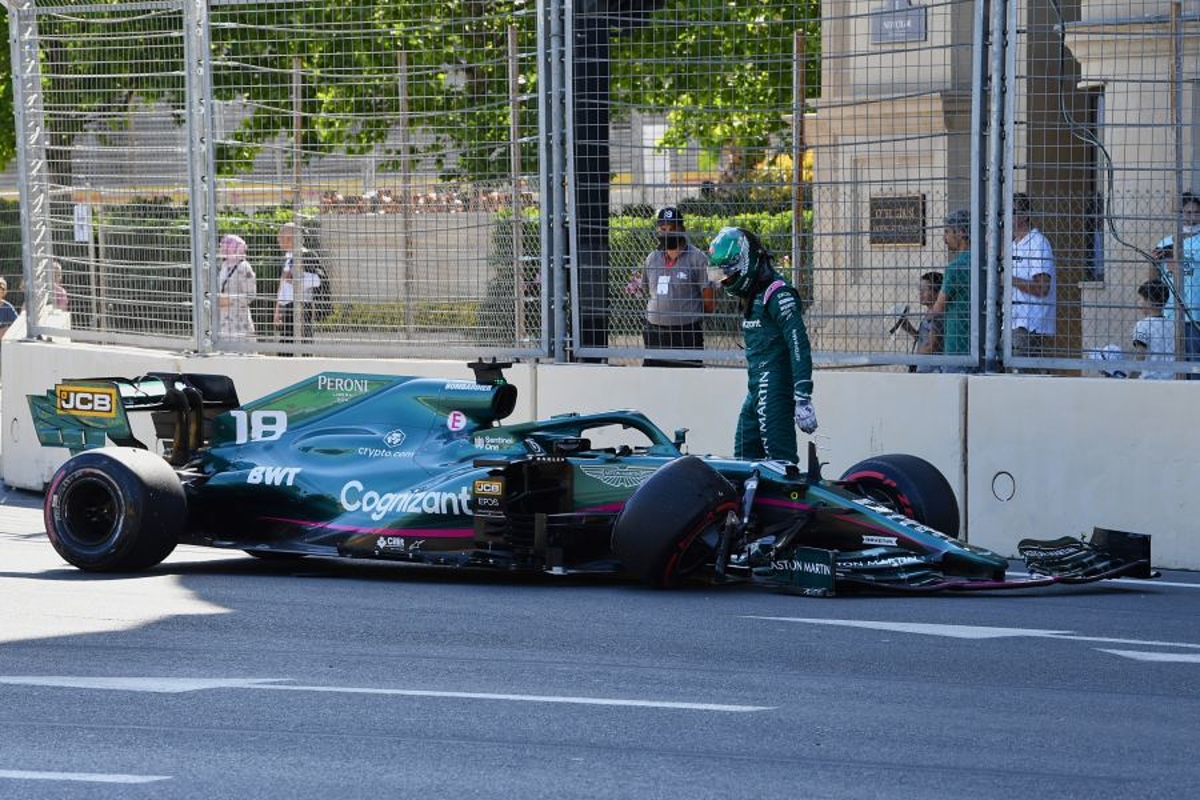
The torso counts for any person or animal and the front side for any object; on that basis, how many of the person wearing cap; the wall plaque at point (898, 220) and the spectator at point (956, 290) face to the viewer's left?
1

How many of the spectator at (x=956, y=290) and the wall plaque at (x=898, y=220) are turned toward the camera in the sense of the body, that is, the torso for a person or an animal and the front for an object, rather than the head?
1

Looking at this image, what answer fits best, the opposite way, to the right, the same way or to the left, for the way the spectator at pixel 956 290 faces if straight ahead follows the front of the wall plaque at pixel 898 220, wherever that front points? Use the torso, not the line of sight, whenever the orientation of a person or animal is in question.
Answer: to the right

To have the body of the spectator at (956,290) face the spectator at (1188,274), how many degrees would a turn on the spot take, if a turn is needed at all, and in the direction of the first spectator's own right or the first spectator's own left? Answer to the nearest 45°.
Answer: approximately 180°

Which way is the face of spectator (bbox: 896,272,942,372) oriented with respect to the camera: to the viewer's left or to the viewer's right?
to the viewer's left

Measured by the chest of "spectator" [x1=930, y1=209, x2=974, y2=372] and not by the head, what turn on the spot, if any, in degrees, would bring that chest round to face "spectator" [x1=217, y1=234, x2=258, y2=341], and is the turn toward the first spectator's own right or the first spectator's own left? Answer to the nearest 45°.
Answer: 0° — they already face them

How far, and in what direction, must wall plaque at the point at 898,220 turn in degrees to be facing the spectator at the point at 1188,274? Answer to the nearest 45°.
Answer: approximately 90° to its left

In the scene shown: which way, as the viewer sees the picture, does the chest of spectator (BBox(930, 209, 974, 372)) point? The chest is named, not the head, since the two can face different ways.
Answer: to the viewer's left

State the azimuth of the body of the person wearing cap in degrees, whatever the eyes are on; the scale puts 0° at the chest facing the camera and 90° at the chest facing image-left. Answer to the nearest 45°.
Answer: approximately 0°
